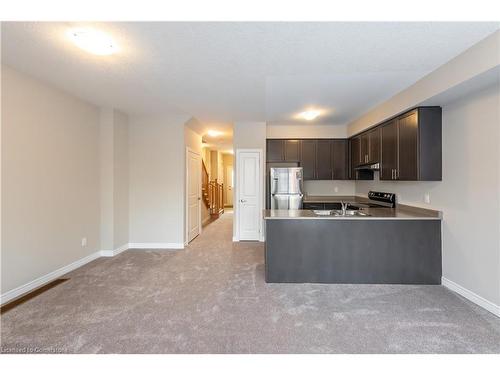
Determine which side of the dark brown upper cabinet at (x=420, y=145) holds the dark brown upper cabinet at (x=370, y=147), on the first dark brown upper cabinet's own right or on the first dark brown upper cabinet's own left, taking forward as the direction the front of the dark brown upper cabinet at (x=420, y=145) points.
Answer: on the first dark brown upper cabinet's own right

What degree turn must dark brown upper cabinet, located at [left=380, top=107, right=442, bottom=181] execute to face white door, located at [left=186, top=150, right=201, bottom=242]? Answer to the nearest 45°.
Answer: approximately 45° to its right

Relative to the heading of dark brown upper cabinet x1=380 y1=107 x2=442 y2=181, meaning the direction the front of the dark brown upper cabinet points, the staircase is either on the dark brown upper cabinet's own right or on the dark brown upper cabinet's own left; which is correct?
on the dark brown upper cabinet's own right

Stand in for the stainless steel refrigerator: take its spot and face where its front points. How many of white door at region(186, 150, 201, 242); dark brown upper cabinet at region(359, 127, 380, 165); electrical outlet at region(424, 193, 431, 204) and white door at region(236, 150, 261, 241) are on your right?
2

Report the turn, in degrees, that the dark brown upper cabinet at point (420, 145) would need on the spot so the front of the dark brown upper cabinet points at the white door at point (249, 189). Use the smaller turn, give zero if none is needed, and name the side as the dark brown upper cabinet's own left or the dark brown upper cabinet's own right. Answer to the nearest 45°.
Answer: approximately 45° to the dark brown upper cabinet's own right

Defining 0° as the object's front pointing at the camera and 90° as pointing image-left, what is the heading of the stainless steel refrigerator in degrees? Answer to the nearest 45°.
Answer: approximately 0°

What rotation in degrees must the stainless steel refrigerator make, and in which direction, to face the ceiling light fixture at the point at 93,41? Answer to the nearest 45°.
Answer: approximately 45° to its right

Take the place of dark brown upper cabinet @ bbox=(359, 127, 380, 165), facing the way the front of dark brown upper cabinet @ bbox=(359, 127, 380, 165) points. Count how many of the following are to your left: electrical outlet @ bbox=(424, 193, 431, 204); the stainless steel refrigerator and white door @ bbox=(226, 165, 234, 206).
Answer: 1

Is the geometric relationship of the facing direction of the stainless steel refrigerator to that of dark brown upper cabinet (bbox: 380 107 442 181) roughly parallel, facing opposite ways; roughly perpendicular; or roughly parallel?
roughly perpendicular

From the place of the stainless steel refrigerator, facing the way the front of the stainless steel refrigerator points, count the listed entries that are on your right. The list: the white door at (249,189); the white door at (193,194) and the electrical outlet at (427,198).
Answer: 2

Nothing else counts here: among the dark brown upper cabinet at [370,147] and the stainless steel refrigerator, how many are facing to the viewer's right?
0

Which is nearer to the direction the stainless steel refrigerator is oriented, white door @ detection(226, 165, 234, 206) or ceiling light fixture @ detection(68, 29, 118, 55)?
the ceiling light fixture

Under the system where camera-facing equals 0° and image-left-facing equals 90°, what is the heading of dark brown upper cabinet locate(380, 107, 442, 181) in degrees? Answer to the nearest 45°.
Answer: approximately 45°
